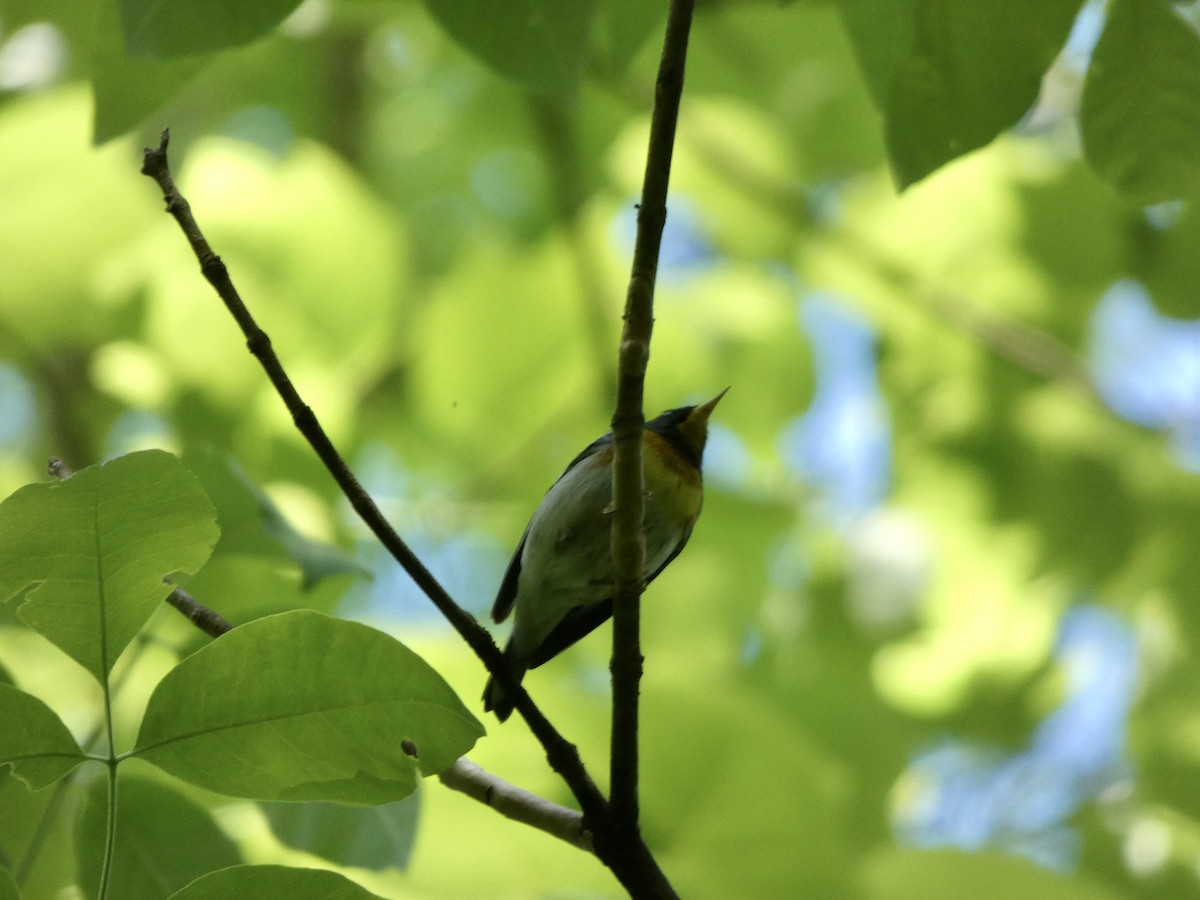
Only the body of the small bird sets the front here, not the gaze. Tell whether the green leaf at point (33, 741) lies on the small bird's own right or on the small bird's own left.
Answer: on the small bird's own right

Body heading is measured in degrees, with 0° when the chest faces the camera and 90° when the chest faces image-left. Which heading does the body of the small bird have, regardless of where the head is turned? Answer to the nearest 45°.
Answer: approximately 270°

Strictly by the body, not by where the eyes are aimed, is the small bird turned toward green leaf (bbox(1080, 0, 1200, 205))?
no

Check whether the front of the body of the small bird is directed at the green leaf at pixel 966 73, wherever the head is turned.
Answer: no

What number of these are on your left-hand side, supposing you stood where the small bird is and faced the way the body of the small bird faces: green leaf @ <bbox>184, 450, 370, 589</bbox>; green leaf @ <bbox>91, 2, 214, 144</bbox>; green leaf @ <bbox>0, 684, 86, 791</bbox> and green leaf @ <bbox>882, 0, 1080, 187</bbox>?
1

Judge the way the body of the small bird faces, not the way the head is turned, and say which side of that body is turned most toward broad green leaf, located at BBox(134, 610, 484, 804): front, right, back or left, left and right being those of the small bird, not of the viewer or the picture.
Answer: right
